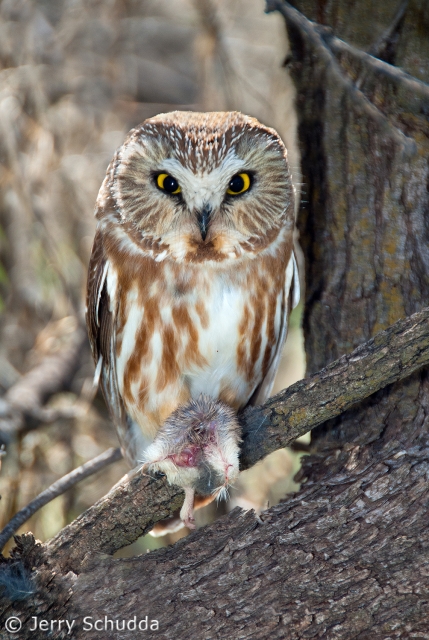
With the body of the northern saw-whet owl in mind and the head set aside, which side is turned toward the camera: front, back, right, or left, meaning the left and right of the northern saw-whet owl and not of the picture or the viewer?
front
